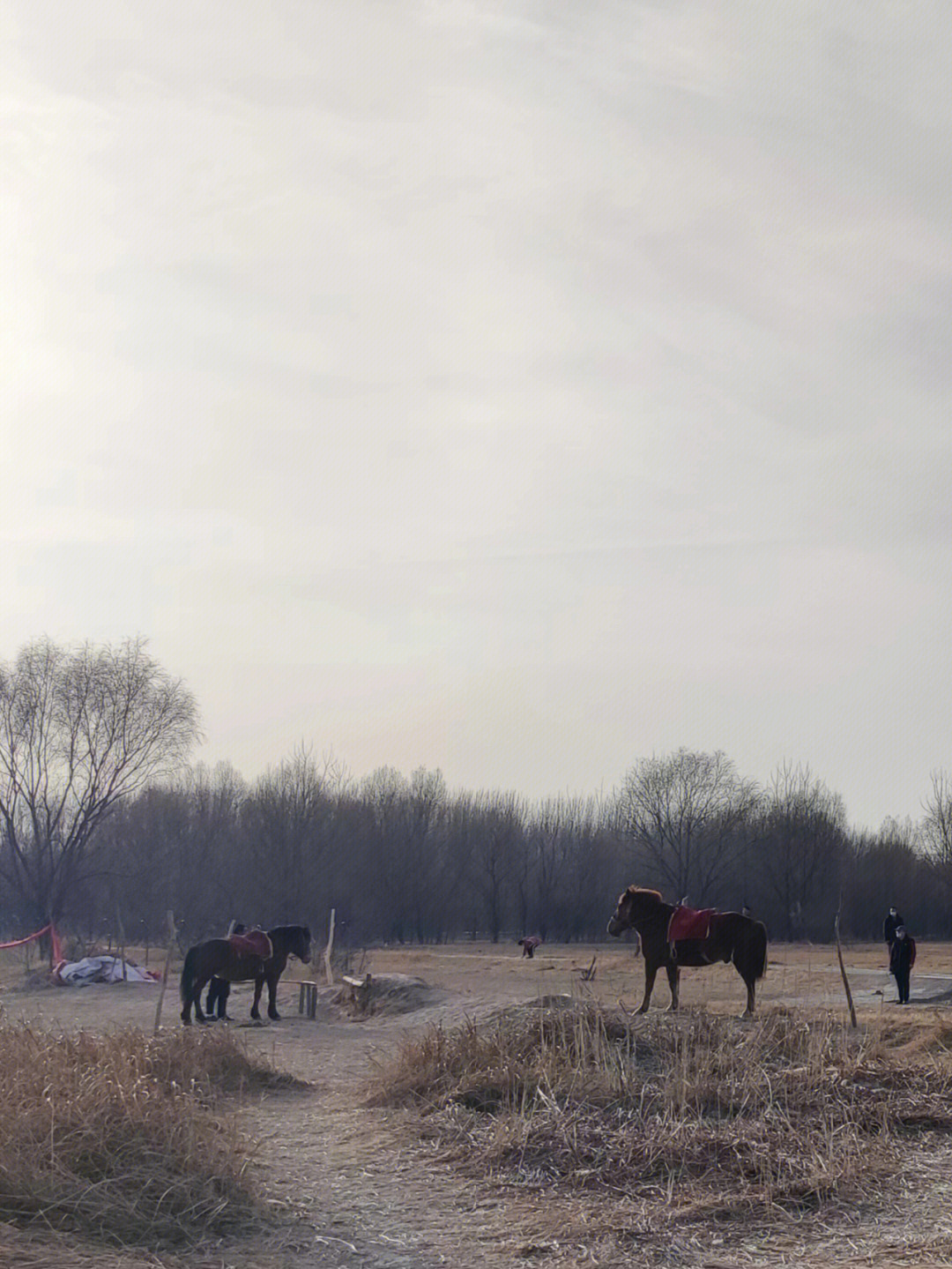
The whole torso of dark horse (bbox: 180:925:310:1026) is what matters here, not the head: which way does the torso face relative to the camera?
to the viewer's right

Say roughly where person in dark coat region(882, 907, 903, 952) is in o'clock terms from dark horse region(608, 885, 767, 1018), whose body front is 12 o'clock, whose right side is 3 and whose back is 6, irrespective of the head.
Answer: The person in dark coat is roughly at 4 o'clock from the dark horse.

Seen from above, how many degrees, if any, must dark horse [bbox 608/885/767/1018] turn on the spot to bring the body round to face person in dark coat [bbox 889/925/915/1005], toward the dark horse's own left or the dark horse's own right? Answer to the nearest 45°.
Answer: approximately 135° to the dark horse's own right

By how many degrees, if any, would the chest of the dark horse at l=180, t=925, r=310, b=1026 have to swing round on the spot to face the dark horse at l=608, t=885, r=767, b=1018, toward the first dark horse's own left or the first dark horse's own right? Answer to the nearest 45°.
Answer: approximately 45° to the first dark horse's own right

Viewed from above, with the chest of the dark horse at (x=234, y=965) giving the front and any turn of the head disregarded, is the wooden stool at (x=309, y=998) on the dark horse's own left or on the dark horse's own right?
on the dark horse's own left

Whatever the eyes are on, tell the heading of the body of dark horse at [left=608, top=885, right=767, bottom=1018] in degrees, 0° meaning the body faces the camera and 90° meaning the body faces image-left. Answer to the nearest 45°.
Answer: approximately 90°

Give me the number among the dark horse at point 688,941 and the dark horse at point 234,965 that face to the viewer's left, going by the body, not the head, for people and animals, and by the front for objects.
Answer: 1

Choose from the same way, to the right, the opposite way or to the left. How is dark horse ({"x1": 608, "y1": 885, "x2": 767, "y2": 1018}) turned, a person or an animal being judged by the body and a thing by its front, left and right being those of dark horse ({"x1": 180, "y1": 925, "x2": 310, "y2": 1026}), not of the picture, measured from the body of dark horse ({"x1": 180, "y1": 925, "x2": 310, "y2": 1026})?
the opposite way
